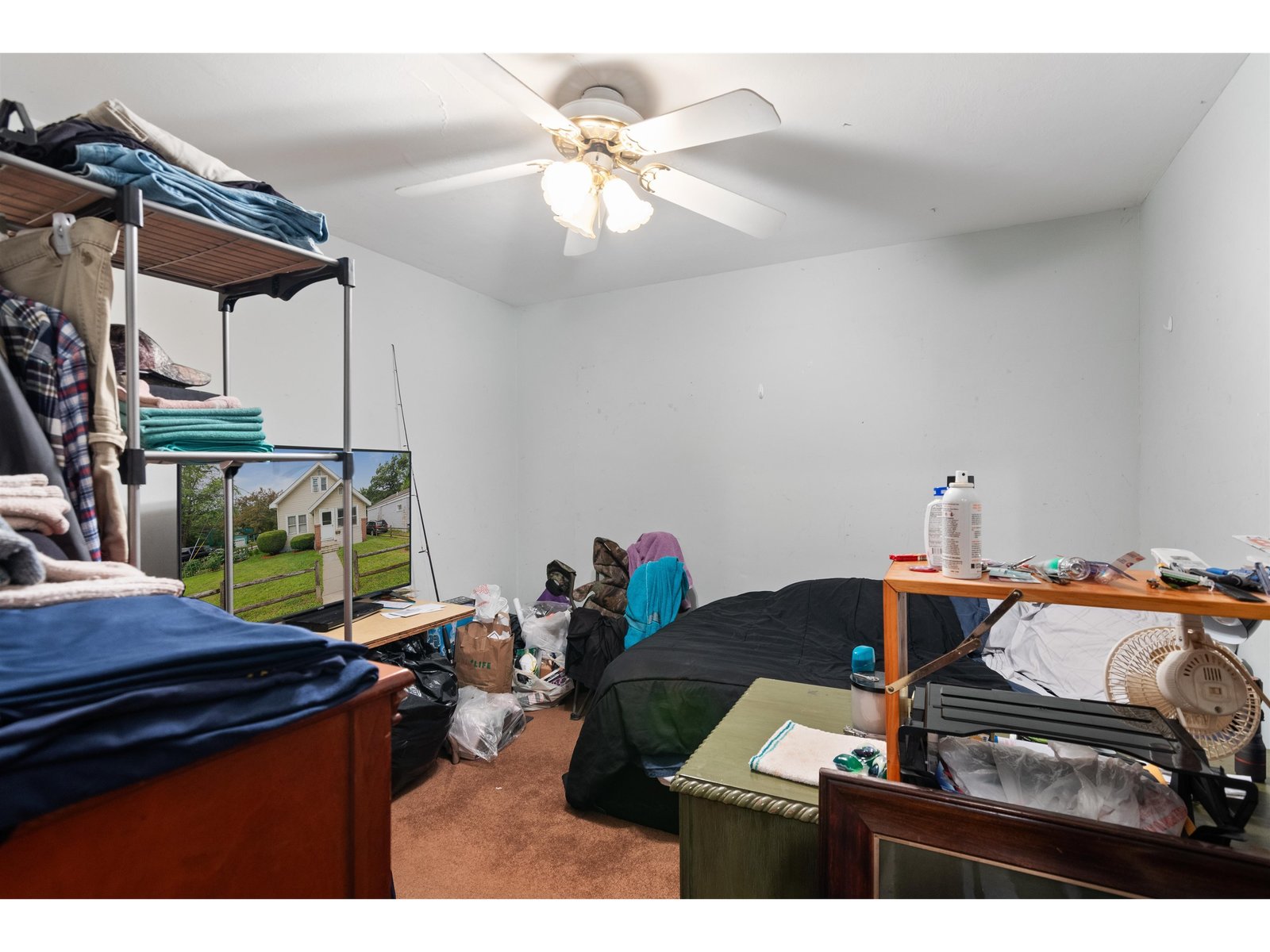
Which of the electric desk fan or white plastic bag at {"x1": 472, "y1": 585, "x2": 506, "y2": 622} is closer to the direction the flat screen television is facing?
the electric desk fan

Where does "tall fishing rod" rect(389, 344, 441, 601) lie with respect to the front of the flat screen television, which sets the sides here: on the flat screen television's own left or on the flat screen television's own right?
on the flat screen television's own left

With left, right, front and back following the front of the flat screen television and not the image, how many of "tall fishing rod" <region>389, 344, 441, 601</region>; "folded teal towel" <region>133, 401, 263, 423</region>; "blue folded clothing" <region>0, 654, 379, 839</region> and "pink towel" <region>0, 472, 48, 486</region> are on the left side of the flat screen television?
1

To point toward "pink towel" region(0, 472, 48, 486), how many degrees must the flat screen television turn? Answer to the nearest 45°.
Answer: approximately 45° to its right

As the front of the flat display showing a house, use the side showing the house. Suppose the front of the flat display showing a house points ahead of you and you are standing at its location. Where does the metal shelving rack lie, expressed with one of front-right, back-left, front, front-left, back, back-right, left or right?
front-right

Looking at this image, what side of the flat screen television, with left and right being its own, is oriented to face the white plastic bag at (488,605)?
left

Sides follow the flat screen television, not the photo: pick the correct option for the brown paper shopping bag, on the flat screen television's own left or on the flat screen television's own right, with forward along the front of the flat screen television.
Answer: on the flat screen television's own left

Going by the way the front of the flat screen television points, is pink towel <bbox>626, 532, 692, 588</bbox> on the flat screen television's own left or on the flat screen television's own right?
on the flat screen television's own left

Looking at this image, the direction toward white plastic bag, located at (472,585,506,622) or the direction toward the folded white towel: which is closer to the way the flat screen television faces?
the folded white towel

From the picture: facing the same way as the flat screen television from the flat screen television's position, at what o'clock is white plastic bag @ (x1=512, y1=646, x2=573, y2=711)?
The white plastic bag is roughly at 10 o'clock from the flat screen television.

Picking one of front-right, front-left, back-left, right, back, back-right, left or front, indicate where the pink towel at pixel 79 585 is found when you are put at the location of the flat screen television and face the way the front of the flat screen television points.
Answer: front-right

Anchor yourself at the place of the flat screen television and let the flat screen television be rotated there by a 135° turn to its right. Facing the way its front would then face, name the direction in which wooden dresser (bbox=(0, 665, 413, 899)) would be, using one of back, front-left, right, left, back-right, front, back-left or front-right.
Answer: left

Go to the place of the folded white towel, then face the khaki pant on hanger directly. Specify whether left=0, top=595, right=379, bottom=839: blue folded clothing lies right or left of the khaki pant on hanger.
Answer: left

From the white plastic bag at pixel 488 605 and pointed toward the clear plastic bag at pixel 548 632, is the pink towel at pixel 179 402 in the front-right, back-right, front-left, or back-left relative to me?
back-right

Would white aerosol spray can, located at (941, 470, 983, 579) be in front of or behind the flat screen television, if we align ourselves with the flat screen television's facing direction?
in front
